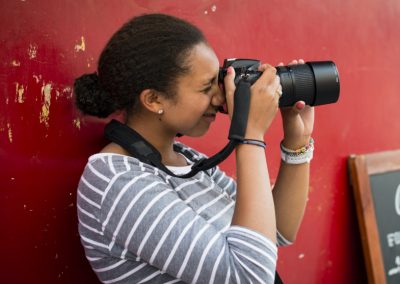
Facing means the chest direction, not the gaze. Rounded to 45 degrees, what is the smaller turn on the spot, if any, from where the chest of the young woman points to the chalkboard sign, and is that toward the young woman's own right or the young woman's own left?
approximately 45° to the young woman's own left

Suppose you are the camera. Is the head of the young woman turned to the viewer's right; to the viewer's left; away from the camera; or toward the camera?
to the viewer's right

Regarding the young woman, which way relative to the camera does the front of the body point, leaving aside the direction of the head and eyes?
to the viewer's right
